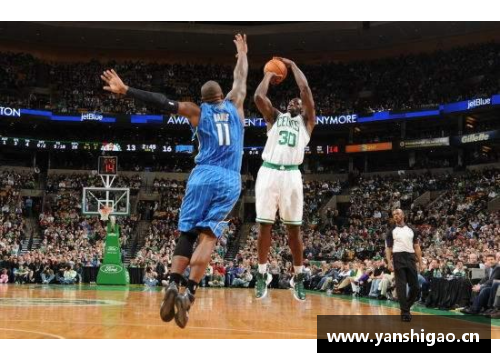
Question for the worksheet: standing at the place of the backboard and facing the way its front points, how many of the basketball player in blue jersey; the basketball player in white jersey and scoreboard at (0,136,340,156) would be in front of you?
2

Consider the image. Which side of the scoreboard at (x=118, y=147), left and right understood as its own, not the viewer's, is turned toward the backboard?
front

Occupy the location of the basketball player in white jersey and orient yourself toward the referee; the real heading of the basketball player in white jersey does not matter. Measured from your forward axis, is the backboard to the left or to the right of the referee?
left

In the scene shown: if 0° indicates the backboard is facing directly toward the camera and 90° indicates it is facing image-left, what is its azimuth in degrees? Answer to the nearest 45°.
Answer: approximately 0°

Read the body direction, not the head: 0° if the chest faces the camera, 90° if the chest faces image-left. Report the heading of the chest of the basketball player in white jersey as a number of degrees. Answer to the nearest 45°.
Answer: approximately 0°

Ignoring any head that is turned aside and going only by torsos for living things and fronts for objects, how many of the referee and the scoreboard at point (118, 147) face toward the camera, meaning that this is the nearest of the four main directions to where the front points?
2

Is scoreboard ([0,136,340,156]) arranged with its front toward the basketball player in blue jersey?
yes

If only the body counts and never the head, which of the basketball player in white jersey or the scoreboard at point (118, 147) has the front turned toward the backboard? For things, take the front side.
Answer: the scoreboard

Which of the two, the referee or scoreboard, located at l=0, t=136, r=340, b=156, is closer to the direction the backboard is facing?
the referee

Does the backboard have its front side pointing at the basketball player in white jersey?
yes

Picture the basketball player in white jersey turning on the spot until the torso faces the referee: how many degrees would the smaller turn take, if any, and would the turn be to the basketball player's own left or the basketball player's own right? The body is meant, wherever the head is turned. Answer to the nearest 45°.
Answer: approximately 135° to the basketball player's own left
